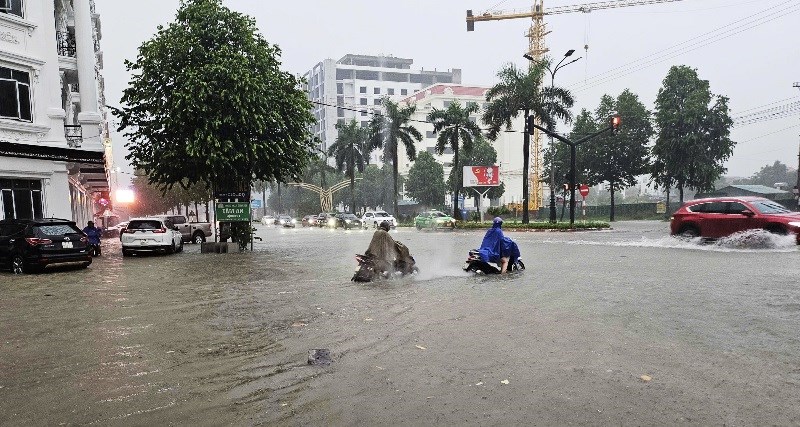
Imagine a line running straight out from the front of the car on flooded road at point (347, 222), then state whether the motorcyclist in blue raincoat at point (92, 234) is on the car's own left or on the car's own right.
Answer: on the car's own right

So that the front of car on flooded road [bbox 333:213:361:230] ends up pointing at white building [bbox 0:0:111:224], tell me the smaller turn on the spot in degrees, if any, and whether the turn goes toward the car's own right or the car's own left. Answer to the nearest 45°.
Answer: approximately 90° to the car's own right

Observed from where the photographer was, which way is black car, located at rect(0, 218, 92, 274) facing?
facing away from the viewer and to the left of the viewer

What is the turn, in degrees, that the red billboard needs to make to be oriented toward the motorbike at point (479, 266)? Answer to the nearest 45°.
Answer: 0° — it already faces it

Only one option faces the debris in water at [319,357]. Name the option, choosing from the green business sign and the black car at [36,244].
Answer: the green business sign

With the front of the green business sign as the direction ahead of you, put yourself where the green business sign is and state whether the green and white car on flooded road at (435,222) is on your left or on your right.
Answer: on your left
